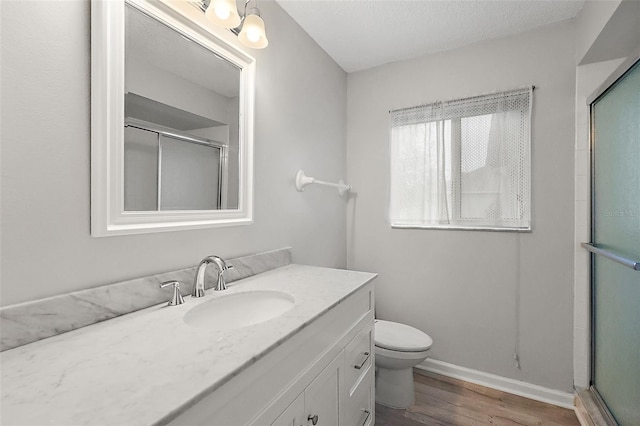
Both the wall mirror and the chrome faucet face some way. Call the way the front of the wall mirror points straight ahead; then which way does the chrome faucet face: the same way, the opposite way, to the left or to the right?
the same way

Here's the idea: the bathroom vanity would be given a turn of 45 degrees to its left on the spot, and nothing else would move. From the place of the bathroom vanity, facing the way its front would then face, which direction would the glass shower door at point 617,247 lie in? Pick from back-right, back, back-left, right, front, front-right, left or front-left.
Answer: front

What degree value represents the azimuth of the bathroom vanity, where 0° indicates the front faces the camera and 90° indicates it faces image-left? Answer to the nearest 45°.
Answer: approximately 315°

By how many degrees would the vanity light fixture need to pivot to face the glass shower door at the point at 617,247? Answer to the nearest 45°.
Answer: approximately 45° to its left

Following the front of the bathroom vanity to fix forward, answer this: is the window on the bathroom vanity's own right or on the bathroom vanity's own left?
on the bathroom vanity's own left

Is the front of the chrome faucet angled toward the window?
no

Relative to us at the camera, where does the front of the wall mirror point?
facing the viewer and to the right of the viewer

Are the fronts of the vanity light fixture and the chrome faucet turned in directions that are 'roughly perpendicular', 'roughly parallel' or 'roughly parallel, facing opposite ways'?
roughly parallel

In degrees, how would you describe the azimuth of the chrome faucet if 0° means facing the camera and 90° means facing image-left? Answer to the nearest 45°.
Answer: approximately 315°

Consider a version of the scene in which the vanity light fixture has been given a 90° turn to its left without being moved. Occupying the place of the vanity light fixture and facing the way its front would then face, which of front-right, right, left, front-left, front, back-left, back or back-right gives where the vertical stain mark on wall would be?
front-right

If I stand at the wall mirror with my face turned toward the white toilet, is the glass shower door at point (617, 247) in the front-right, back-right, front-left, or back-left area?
front-right

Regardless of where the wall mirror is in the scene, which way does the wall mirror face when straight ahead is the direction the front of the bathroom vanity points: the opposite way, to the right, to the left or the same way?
the same way

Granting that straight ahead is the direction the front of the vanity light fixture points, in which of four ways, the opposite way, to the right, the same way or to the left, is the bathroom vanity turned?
the same way
